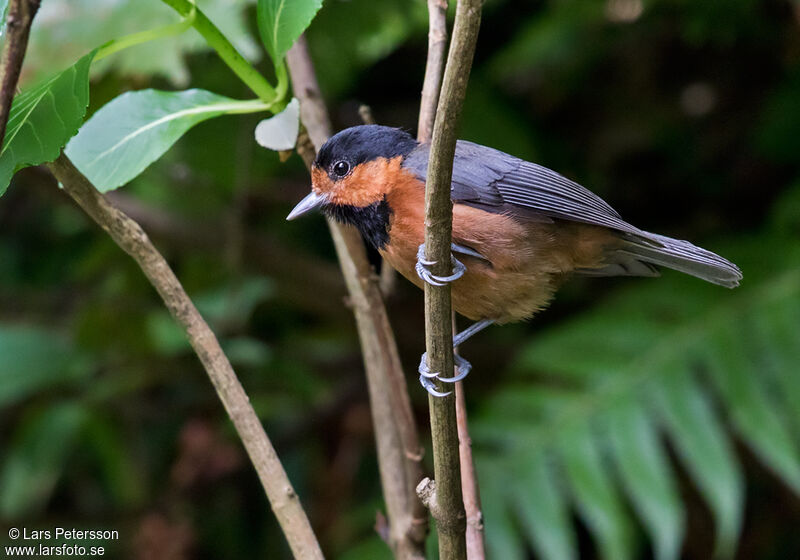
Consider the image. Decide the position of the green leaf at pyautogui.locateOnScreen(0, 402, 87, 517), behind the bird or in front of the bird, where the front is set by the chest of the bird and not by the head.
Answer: in front

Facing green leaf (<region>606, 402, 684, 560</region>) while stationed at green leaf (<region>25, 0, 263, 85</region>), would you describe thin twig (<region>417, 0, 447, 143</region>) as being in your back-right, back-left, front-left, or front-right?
front-right

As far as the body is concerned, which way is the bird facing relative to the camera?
to the viewer's left
